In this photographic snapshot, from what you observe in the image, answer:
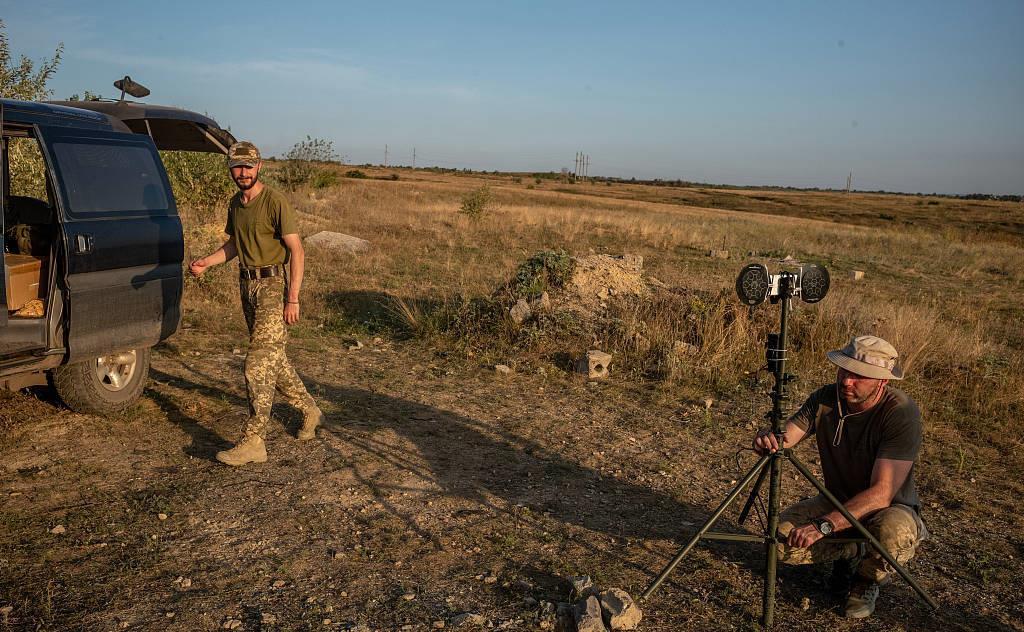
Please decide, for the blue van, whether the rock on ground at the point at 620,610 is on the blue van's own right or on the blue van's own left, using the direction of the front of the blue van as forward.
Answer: on the blue van's own left

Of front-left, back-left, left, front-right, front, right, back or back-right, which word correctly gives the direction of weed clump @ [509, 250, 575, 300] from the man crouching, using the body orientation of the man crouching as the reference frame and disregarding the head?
right

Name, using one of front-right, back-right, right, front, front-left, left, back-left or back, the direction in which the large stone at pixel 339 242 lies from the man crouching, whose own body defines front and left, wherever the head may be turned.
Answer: right

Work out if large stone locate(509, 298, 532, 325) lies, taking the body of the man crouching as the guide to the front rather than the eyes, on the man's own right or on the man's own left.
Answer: on the man's own right

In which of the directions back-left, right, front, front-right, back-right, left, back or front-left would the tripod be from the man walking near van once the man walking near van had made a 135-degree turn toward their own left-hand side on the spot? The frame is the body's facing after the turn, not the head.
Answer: front-right

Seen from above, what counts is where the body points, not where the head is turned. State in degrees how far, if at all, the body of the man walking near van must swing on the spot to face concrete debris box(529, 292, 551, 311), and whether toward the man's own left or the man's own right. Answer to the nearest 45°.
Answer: approximately 180°

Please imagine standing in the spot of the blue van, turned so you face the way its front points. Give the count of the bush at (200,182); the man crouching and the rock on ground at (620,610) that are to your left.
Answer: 2

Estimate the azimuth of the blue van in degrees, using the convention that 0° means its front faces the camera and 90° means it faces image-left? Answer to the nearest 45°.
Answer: approximately 45°

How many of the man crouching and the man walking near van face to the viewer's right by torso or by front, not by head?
0
